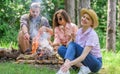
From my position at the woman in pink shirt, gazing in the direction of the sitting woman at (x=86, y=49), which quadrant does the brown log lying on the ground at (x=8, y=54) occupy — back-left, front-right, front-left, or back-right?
back-right

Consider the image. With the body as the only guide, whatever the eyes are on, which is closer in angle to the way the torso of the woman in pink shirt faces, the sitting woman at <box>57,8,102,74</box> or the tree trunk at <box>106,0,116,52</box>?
the sitting woman

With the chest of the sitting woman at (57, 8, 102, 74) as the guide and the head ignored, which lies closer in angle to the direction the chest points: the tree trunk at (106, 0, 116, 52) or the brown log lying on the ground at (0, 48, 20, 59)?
the brown log lying on the ground

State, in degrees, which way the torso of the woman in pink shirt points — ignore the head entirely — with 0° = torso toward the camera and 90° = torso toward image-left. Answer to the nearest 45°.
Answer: approximately 45°

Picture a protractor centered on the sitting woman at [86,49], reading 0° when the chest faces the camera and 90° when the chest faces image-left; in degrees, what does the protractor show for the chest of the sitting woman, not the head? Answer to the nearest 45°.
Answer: approximately 45°

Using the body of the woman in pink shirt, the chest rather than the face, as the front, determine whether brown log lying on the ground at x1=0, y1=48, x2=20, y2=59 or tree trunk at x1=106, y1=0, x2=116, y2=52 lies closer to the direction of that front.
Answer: the brown log lying on the ground
